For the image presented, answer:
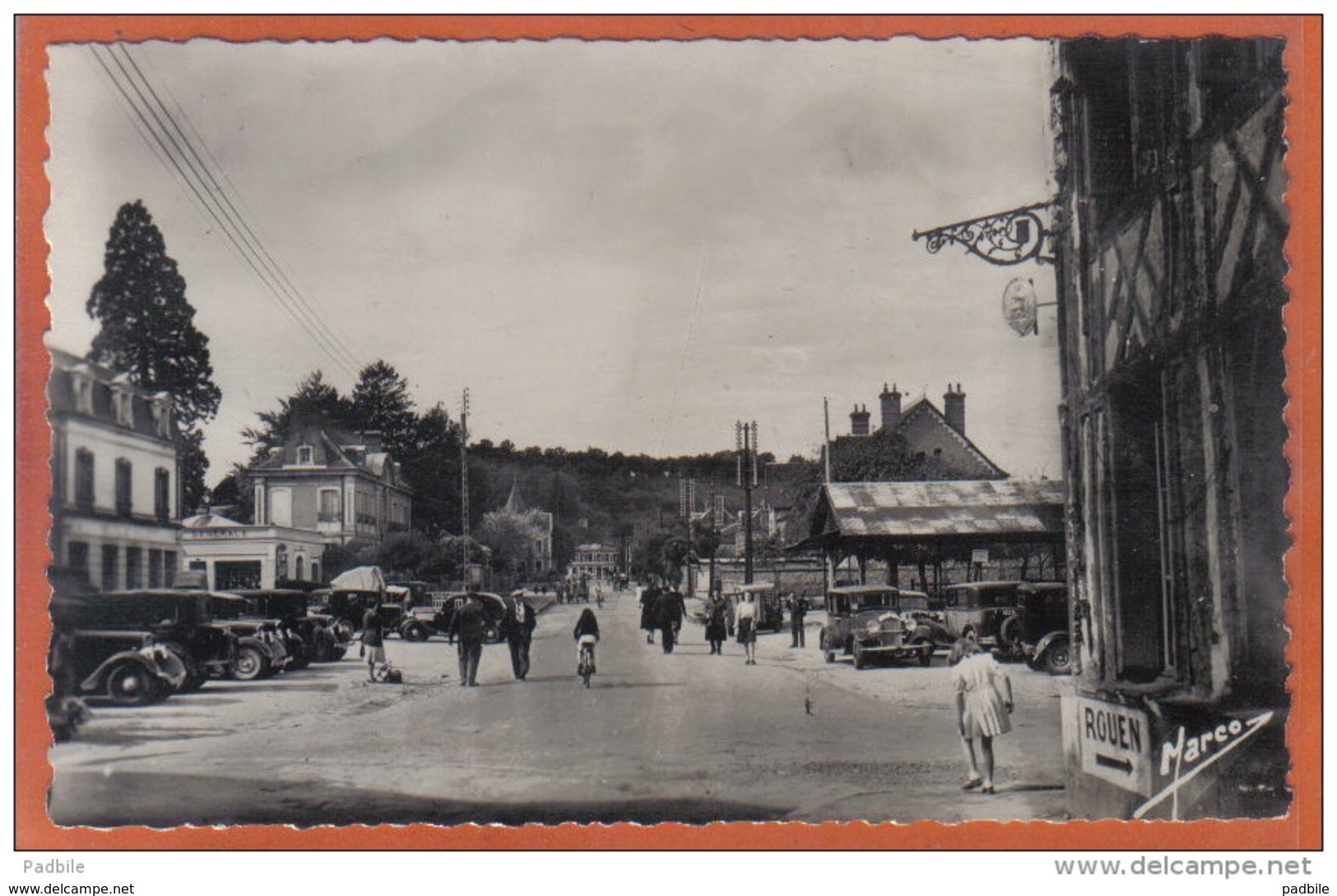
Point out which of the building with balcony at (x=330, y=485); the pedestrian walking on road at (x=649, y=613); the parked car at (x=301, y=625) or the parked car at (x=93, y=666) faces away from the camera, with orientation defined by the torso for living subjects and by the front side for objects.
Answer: the pedestrian walking on road

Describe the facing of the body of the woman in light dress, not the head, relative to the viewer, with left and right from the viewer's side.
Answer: facing away from the viewer and to the left of the viewer

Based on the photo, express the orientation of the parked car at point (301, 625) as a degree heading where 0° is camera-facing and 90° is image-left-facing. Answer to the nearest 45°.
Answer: approximately 315°

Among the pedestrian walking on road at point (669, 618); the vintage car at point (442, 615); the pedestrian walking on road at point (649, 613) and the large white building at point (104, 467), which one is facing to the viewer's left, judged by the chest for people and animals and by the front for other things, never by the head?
the vintage car

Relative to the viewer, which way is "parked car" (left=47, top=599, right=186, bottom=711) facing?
to the viewer's right

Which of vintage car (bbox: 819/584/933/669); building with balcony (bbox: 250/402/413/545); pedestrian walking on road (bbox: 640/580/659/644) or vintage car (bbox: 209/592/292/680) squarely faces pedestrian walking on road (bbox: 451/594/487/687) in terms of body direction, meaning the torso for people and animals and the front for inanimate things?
vintage car (bbox: 209/592/292/680)

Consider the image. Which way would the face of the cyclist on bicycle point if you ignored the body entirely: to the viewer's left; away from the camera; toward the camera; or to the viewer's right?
away from the camera

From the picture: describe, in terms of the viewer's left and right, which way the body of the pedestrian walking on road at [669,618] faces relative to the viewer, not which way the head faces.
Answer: facing away from the viewer

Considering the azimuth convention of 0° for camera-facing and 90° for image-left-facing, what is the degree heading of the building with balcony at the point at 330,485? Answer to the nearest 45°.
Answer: approximately 315°

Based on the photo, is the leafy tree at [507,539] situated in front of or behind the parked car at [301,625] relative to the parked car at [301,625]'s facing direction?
behind
